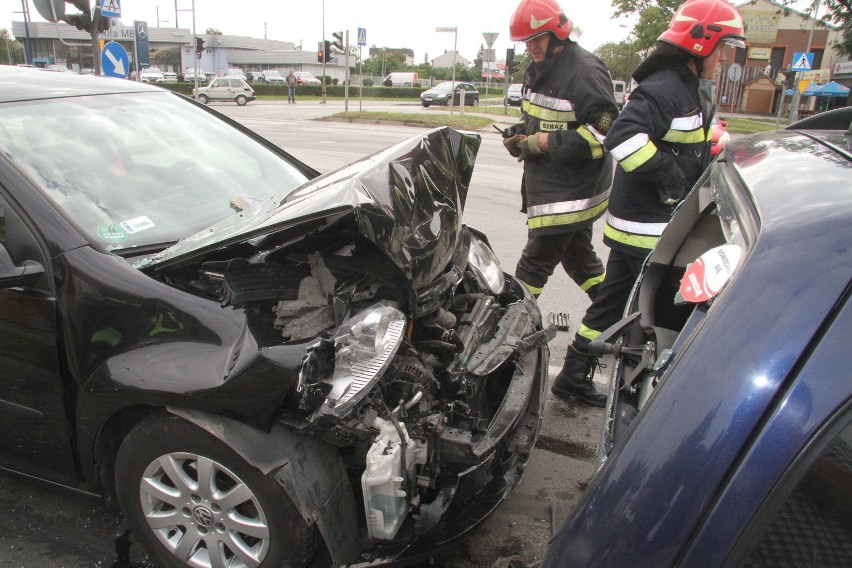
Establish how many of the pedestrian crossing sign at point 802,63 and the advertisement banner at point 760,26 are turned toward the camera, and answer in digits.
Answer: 2

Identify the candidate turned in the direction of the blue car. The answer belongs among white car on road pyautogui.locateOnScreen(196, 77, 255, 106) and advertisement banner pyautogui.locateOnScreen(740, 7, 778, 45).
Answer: the advertisement banner

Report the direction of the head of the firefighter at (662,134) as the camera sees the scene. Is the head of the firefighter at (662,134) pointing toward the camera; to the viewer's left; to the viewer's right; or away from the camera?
to the viewer's right

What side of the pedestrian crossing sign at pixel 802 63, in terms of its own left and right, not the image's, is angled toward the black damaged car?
front

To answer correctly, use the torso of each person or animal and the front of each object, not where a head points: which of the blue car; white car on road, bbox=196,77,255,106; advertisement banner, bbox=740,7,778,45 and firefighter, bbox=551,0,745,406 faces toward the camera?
the advertisement banner

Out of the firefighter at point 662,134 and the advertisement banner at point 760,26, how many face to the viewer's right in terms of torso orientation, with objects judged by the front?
1

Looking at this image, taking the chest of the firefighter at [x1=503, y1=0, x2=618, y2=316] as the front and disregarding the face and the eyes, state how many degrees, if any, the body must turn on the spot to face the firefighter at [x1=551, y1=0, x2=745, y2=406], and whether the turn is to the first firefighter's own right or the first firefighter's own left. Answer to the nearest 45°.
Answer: approximately 90° to the first firefighter's own left

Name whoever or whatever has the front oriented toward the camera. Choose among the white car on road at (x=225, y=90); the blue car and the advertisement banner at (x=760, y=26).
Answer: the advertisement banner

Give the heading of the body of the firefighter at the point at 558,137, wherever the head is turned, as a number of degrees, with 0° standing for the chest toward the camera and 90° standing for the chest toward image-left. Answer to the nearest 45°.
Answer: approximately 45°

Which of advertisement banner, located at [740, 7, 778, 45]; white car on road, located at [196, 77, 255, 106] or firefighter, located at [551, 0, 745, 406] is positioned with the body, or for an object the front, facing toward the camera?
the advertisement banner

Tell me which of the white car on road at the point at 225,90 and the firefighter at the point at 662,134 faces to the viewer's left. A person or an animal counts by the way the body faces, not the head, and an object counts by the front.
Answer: the white car on road

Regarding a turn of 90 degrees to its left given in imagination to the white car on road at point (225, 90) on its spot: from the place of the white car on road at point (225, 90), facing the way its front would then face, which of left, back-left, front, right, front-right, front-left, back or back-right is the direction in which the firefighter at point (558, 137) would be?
front

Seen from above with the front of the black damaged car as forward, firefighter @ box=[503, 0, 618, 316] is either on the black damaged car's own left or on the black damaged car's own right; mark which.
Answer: on the black damaged car's own left

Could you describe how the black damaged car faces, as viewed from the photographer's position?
facing the viewer and to the right of the viewer

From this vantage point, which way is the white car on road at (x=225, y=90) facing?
to the viewer's left
